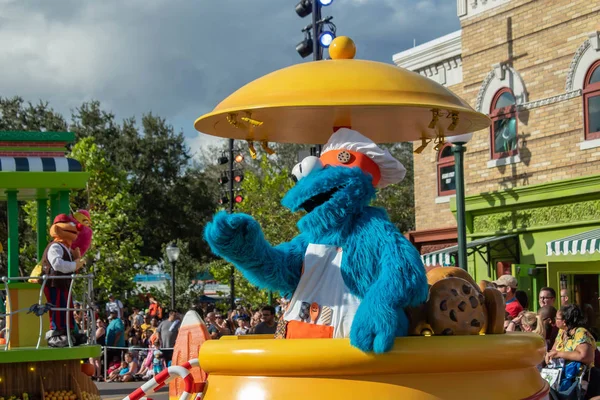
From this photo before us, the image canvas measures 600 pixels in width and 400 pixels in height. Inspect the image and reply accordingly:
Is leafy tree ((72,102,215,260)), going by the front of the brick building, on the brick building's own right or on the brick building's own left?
on the brick building's own right

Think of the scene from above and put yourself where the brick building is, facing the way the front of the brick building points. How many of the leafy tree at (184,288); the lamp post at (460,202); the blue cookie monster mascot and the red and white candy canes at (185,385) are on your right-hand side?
1

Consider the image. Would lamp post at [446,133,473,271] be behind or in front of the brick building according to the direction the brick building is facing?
in front

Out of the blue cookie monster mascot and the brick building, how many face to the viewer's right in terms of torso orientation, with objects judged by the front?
0

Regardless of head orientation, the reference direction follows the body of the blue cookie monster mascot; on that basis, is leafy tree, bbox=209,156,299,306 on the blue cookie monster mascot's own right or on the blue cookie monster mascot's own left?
on the blue cookie monster mascot's own right

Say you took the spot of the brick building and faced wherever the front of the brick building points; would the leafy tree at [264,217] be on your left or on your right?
on your right

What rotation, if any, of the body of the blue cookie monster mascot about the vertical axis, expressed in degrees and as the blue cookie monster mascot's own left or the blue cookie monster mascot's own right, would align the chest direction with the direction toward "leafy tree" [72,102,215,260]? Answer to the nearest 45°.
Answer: approximately 135° to the blue cookie monster mascot's own right

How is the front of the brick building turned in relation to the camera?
facing the viewer and to the left of the viewer

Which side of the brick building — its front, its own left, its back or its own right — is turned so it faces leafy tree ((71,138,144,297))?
right

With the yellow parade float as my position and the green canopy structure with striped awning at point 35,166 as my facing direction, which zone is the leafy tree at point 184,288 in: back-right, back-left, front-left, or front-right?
front-right

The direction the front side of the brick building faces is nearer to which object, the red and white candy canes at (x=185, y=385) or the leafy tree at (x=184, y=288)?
the red and white candy canes

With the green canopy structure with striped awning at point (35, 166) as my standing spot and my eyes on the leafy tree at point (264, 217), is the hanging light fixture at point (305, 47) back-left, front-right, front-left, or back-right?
front-right

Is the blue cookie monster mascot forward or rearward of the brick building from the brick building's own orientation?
forward

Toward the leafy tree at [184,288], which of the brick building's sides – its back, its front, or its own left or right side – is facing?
right

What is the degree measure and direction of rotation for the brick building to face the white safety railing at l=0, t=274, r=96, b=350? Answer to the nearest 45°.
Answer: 0° — it already faces it
